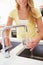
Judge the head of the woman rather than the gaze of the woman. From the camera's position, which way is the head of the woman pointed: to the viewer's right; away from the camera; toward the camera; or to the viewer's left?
toward the camera

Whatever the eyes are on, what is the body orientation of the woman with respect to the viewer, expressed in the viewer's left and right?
facing the viewer
